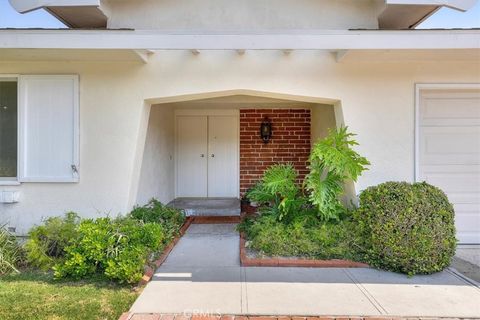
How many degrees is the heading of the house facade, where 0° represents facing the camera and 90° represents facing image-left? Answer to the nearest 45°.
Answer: approximately 0°

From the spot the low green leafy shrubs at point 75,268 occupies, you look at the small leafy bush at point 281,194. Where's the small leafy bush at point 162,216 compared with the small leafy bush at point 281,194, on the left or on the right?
left

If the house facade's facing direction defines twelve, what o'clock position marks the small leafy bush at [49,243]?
The small leafy bush is roughly at 2 o'clock from the house facade.
